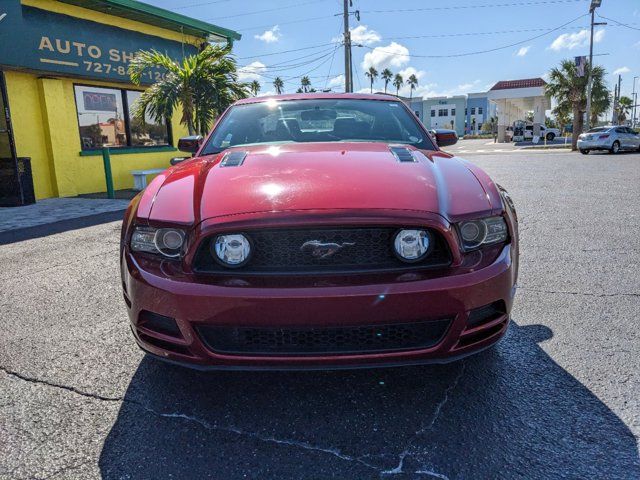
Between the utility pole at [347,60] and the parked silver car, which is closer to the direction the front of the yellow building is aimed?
the parked silver car

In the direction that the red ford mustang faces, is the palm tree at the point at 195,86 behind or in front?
behind

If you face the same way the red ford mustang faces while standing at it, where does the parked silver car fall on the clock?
The parked silver car is roughly at 7 o'clock from the red ford mustang.

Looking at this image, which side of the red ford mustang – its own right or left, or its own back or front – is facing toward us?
front

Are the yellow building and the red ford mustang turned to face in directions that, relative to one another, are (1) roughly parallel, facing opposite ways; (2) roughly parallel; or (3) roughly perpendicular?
roughly perpendicular

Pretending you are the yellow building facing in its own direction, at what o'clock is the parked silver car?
The parked silver car is roughly at 10 o'clock from the yellow building.

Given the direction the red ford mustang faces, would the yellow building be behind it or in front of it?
behind

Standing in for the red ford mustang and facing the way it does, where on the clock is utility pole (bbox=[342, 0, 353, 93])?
The utility pole is roughly at 6 o'clock from the red ford mustang.

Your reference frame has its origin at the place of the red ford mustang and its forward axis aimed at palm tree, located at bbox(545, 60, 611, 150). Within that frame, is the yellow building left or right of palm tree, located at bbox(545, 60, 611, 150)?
left

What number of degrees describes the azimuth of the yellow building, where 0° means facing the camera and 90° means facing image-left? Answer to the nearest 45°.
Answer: approximately 315°

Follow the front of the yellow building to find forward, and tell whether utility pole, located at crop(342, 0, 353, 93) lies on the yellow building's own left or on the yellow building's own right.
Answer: on the yellow building's own left

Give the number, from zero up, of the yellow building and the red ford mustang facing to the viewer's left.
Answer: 0
